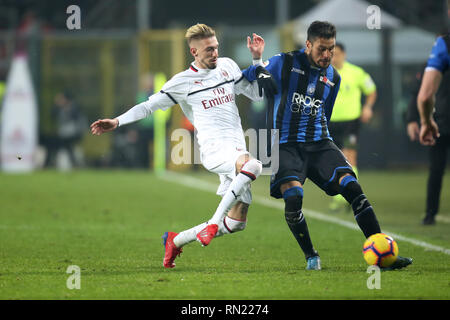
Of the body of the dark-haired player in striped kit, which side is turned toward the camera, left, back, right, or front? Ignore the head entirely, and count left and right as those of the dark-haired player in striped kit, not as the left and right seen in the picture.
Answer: front

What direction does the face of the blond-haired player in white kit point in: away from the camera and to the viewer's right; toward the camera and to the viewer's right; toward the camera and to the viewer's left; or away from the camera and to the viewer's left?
toward the camera and to the viewer's right

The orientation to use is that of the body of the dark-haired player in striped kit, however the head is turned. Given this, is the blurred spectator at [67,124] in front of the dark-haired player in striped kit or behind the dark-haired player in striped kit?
behind

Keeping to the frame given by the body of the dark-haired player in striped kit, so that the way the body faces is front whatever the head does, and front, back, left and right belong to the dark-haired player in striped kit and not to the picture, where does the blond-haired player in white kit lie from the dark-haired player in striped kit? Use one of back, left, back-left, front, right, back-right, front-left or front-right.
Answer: right

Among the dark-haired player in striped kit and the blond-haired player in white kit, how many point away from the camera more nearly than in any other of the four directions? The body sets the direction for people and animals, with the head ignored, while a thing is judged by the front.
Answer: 0

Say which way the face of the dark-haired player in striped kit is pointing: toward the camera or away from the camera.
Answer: toward the camera

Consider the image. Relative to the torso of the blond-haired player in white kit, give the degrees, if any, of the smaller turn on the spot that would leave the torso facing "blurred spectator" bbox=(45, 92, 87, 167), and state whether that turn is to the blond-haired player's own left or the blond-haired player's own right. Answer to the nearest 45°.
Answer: approximately 135° to the blond-haired player's own left

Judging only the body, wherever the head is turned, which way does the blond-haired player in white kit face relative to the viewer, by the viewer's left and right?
facing the viewer and to the right of the viewer

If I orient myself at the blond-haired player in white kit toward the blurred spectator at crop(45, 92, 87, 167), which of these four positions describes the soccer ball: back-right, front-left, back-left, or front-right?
back-right

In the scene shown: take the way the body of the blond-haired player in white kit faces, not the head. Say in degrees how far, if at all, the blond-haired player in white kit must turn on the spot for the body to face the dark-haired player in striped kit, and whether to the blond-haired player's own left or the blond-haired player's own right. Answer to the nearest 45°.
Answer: approximately 45° to the blond-haired player's own left
